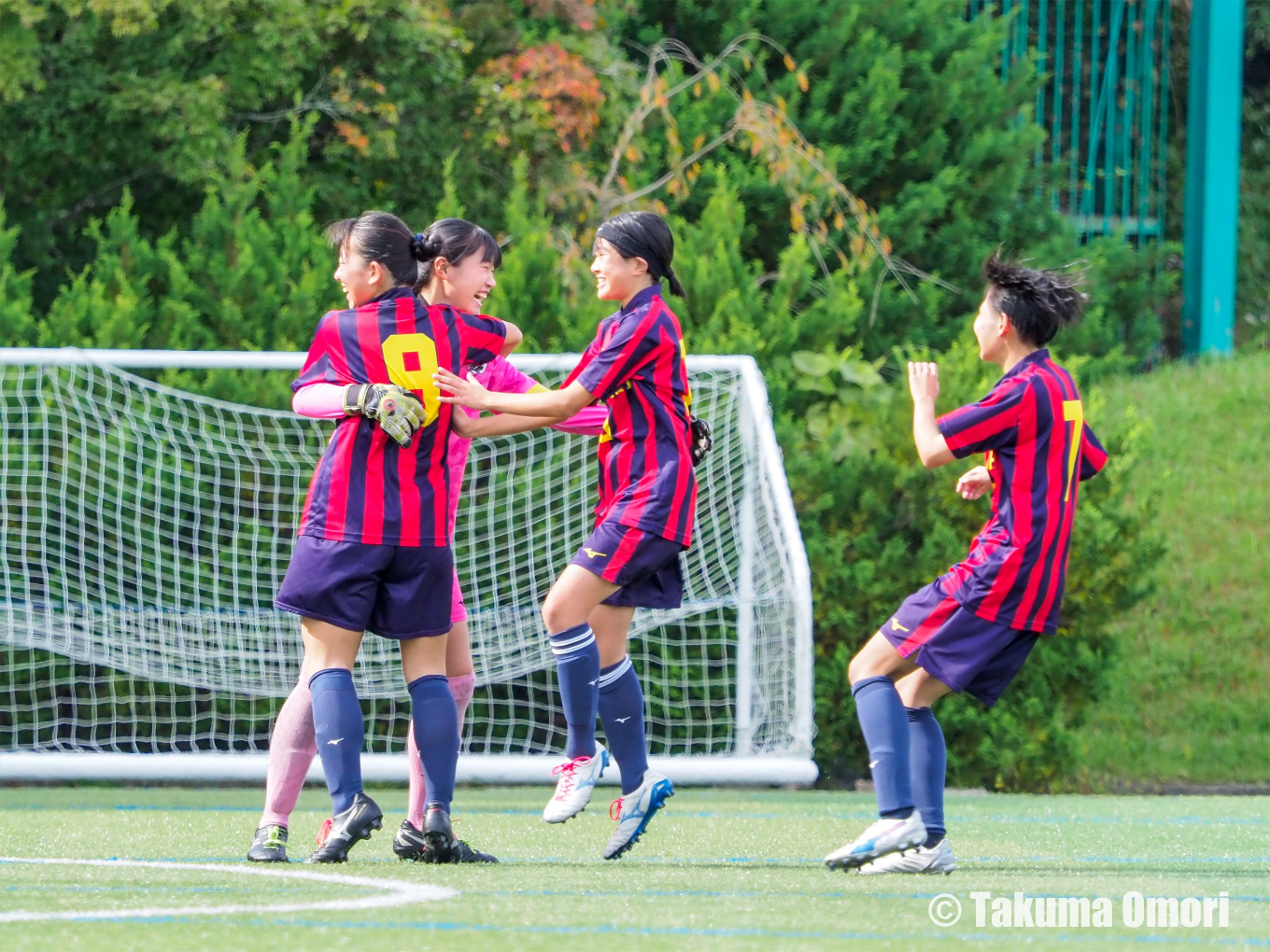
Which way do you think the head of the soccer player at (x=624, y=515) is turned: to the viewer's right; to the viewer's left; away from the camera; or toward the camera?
to the viewer's left

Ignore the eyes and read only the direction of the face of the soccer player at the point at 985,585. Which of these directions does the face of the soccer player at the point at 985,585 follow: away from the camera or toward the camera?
away from the camera

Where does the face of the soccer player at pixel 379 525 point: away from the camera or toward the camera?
away from the camera

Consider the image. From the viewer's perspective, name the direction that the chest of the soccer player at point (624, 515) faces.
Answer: to the viewer's left

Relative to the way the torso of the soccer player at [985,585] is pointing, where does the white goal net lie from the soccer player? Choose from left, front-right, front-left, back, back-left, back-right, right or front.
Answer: front-right

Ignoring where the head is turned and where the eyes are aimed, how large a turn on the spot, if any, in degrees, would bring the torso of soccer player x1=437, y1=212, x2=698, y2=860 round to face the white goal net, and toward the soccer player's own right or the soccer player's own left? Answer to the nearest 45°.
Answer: approximately 45° to the soccer player's own right

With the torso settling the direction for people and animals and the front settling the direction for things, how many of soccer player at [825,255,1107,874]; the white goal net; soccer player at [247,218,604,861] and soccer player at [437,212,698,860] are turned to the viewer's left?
2
